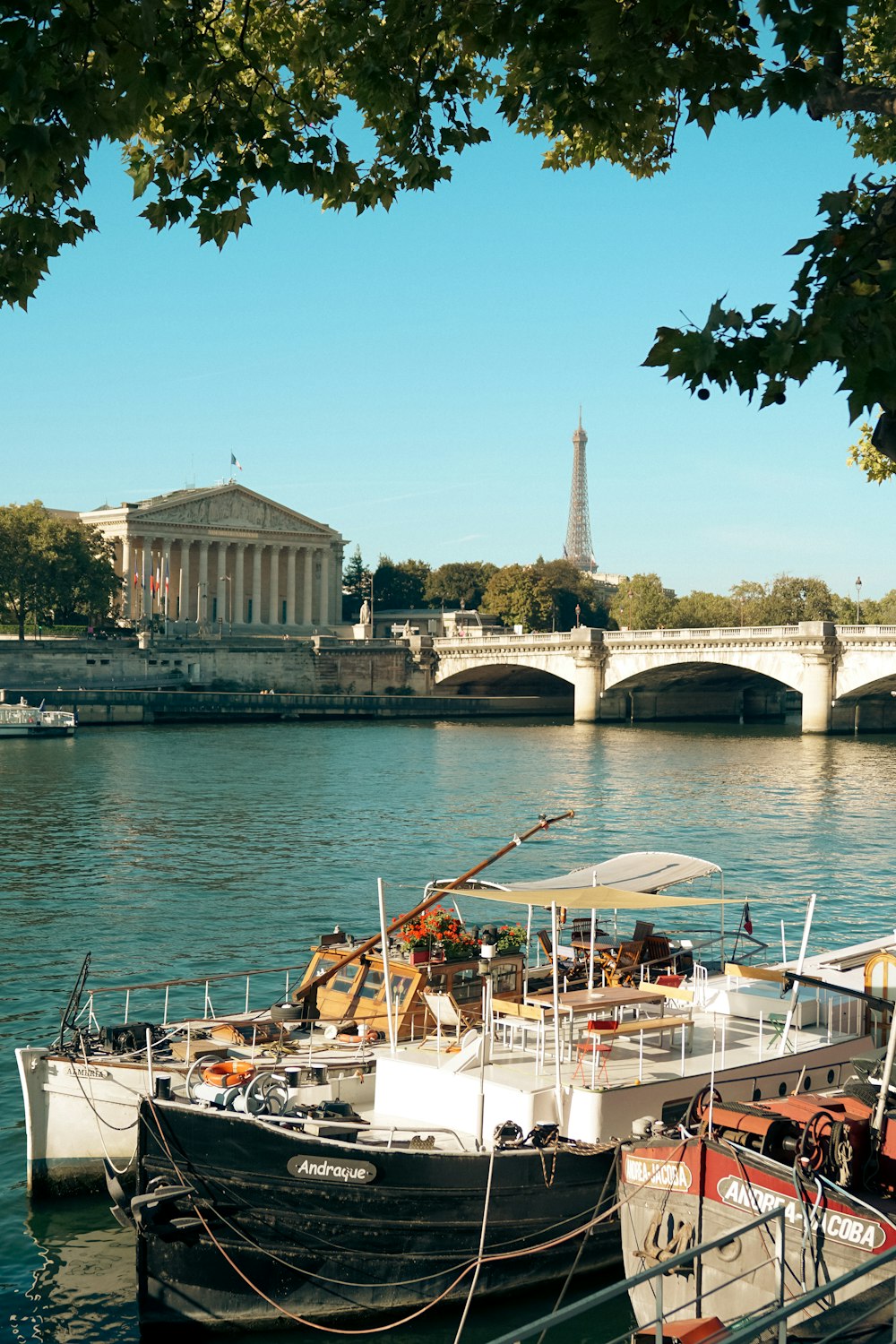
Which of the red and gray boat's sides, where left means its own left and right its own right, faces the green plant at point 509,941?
right

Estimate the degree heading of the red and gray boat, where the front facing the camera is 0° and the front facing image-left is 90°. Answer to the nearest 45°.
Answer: approximately 45°

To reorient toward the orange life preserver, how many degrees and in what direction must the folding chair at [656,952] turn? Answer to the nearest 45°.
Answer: approximately 90° to its left

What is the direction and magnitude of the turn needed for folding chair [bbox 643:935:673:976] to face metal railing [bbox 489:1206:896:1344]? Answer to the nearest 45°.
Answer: approximately 135° to its left

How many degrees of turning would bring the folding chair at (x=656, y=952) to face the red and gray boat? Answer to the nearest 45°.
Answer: approximately 135° to its left

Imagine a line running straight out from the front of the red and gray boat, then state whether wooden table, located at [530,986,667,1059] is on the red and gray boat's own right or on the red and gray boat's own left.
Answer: on the red and gray boat's own right

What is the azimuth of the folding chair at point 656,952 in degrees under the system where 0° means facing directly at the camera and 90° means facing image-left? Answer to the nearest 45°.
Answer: approximately 135°

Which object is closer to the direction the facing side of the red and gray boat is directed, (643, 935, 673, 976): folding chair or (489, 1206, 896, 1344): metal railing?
the metal railing

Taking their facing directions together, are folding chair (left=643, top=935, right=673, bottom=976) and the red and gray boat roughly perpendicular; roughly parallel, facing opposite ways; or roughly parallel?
roughly perpendicular
